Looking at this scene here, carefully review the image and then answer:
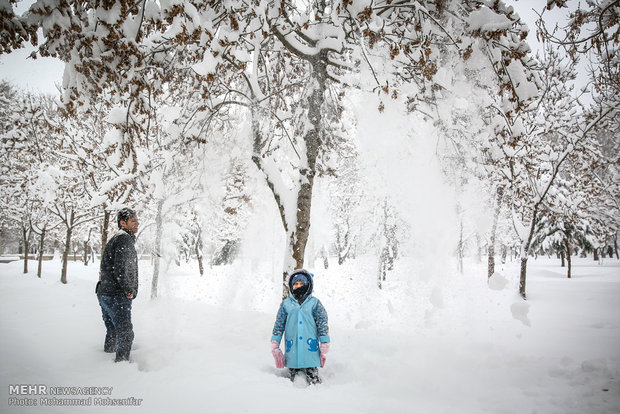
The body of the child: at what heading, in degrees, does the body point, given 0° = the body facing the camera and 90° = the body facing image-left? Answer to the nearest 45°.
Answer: approximately 0°

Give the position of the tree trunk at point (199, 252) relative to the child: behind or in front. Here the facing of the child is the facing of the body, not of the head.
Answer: behind

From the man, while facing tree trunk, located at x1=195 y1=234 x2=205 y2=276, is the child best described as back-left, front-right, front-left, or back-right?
back-right

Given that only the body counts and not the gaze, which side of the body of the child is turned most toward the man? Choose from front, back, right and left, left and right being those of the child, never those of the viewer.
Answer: right

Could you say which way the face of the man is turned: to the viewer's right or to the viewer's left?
to the viewer's right
